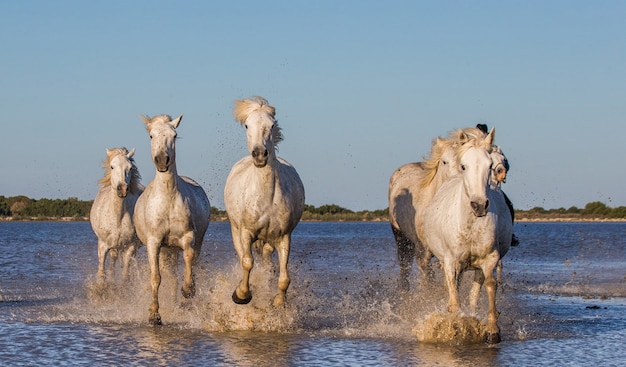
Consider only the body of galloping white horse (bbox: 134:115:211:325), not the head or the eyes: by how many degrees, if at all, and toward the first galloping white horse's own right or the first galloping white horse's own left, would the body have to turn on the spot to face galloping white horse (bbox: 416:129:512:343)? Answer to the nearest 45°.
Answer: approximately 45° to the first galloping white horse's own left

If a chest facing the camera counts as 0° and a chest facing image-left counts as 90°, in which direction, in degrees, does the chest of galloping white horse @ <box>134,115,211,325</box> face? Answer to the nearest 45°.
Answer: approximately 0°

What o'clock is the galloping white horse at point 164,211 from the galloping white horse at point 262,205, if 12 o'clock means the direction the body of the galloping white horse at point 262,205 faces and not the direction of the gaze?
the galloping white horse at point 164,211 is roughly at 4 o'clock from the galloping white horse at point 262,205.

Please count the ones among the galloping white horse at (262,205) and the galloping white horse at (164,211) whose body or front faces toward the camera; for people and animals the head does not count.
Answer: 2

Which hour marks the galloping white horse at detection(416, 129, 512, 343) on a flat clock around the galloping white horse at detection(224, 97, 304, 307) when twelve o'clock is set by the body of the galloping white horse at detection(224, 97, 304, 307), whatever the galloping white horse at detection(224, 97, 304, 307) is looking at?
the galloping white horse at detection(416, 129, 512, 343) is roughly at 10 o'clock from the galloping white horse at detection(224, 97, 304, 307).

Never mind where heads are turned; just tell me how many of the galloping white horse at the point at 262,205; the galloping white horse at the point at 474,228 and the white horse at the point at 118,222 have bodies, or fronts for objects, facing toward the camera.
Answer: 3

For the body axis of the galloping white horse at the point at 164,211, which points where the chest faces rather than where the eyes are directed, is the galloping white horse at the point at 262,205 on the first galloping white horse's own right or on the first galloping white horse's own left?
on the first galloping white horse's own left

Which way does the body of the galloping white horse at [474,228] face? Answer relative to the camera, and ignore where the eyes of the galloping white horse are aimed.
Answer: toward the camera

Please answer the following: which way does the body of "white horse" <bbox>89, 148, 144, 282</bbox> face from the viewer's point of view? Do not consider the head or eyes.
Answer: toward the camera
